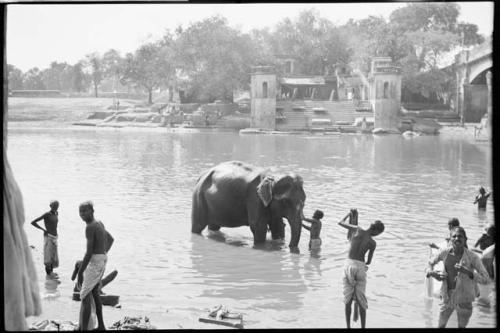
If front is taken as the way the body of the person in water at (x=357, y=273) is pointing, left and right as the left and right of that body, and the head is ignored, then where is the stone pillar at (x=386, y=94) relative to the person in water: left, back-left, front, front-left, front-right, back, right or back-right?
front

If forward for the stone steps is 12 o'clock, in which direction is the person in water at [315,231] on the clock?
The person in water is roughly at 12 o'clock from the stone steps.

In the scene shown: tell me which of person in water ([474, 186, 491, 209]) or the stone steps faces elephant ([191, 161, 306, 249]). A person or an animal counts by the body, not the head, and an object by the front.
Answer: the stone steps

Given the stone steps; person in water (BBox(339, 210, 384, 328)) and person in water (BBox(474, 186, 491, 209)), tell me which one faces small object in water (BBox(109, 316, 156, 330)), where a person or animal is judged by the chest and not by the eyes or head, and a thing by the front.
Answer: the stone steps

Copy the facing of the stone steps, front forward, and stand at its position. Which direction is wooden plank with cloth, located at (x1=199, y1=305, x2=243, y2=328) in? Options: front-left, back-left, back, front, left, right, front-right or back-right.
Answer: front

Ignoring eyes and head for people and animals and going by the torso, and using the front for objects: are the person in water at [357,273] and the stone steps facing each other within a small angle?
yes

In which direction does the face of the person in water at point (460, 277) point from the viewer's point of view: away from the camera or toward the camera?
toward the camera

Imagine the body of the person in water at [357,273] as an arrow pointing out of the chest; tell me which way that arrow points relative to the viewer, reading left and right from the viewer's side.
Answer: facing away from the viewer

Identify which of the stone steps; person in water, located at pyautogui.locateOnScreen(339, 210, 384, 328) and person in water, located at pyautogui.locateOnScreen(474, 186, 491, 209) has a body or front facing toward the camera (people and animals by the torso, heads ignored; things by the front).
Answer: the stone steps

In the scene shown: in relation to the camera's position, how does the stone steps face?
facing the viewer

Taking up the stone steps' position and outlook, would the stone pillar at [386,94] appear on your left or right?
on your left

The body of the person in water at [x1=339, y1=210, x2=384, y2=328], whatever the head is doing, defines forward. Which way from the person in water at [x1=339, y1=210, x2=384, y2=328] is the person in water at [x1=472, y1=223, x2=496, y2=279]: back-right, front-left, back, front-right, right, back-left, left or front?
front-right

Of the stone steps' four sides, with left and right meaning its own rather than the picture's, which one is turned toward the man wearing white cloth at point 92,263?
front

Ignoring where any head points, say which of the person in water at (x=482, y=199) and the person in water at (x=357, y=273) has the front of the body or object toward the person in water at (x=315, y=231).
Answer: the person in water at (x=357, y=273)

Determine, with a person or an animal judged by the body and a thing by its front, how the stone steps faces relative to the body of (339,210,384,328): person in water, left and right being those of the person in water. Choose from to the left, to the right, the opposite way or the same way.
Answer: the opposite way
